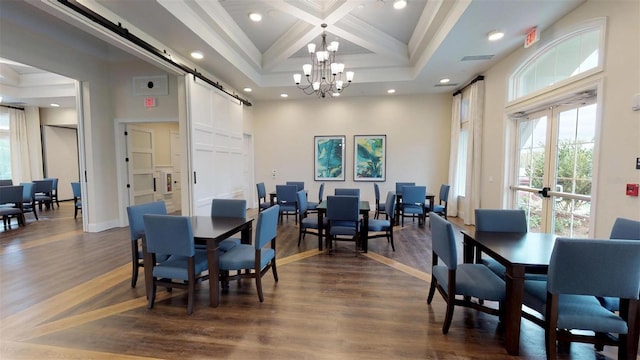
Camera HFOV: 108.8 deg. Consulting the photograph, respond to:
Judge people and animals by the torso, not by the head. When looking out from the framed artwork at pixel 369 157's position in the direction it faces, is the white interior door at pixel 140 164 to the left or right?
on its right

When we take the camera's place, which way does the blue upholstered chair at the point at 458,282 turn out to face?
facing away from the viewer and to the right of the viewer

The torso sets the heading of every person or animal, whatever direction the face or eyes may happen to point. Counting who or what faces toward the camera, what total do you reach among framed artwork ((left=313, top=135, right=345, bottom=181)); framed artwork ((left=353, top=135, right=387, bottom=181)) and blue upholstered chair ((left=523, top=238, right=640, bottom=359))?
2

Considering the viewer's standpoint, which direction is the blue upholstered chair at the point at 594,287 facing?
facing away from the viewer and to the left of the viewer

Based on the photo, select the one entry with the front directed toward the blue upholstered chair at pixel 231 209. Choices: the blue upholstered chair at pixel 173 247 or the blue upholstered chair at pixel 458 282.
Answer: the blue upholstered chair at pixel 173 247

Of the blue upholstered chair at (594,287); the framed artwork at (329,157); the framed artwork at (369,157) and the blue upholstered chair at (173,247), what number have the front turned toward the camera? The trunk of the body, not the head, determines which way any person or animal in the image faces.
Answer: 2

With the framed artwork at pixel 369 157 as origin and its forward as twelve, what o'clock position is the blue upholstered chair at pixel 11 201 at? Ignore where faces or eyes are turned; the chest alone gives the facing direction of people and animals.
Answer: The blue upholstered chair is roughly at 2 o'clock from the framed artwork.

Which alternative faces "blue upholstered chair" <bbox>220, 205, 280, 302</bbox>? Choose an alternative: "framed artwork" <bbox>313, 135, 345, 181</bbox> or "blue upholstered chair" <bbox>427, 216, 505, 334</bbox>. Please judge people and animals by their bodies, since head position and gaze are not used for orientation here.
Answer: the framed artwork

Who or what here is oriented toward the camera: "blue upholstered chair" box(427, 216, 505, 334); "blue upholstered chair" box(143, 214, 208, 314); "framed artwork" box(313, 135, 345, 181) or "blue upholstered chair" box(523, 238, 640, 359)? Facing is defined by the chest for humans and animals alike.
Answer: the framed artwork

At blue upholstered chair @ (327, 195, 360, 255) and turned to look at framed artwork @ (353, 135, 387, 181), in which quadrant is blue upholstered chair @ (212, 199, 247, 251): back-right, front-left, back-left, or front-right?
back-left

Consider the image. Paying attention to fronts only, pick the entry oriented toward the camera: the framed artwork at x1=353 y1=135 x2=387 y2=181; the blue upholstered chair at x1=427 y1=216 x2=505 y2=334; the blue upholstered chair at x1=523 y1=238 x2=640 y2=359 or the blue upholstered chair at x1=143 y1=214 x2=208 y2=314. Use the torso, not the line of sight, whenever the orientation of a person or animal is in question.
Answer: the framed artwork

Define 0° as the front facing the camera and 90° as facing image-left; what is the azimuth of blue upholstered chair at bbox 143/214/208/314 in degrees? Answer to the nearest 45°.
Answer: approximately 225°

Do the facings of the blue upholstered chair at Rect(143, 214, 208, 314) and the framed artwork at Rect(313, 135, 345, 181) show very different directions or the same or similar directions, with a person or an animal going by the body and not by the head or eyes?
very different directions
